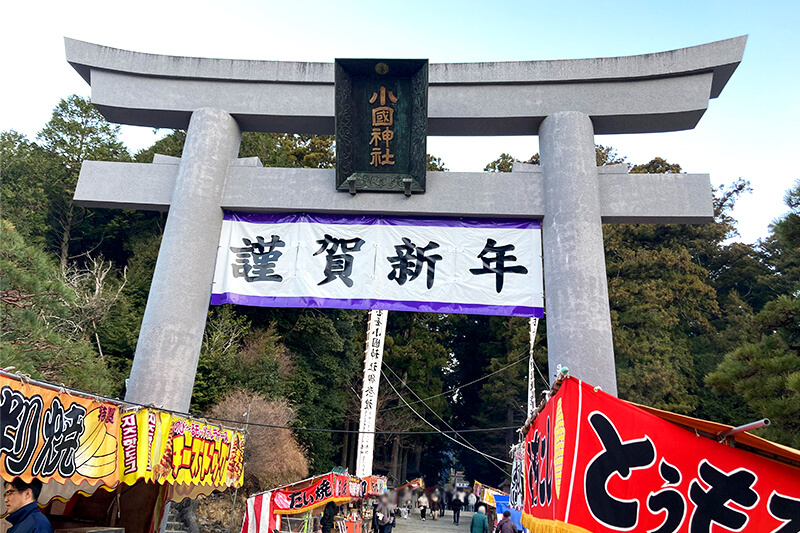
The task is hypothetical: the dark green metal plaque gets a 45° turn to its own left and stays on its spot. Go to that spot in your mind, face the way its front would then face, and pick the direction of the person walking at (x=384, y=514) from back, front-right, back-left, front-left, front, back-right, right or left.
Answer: back-left

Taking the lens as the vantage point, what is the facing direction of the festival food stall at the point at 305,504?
facing the viewer and to the right of the viewer

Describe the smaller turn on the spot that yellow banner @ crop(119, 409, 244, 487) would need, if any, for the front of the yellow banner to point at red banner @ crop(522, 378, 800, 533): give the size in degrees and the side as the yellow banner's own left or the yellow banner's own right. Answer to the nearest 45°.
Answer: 0° — it already faces it

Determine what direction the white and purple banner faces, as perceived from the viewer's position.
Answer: facing the viewer

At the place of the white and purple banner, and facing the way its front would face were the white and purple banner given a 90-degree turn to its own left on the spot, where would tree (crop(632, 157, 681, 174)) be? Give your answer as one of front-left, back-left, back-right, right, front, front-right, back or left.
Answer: front-left

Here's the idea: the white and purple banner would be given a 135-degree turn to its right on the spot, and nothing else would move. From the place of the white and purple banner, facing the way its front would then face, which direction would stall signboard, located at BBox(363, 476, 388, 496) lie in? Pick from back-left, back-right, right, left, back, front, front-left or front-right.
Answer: front-right

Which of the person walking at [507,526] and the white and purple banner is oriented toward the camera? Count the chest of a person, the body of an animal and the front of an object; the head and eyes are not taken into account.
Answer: the white and purple banner

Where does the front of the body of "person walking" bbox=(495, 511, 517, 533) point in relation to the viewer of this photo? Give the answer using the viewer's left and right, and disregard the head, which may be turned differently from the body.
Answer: facing away from the viewer

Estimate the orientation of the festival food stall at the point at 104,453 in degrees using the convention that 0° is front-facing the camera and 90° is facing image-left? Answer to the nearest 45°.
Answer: approximately 315°

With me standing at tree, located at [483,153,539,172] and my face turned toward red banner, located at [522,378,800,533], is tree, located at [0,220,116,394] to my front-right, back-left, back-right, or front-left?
front-right

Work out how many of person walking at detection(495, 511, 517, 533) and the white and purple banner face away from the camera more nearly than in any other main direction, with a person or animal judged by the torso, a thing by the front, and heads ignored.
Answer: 1

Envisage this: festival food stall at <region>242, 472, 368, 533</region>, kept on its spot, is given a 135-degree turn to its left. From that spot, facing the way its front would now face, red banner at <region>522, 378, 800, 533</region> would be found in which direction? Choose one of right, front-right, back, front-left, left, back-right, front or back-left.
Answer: back
